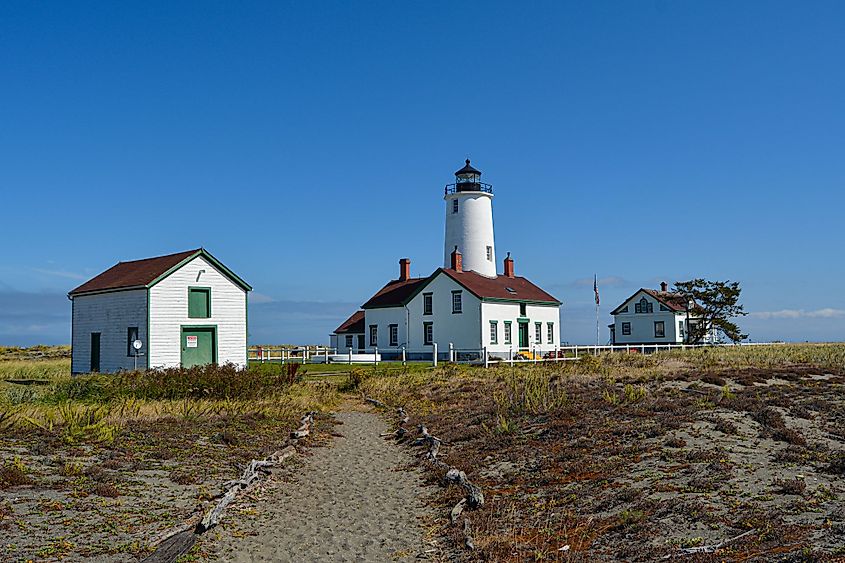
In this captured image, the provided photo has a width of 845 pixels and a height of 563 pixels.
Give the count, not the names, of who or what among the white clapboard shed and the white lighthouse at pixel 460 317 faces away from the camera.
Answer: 0

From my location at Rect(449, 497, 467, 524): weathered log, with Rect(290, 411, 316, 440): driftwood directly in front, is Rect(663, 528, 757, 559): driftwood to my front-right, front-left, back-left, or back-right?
back-right

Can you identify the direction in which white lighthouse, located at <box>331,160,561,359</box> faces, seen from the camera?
facing the viewer and to the right of the viewer

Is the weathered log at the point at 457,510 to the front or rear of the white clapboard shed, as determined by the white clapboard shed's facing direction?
to the front

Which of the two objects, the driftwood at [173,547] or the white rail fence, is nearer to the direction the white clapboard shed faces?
the driftwood

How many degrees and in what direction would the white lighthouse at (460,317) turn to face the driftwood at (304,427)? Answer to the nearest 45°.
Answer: approximately 45° to its right

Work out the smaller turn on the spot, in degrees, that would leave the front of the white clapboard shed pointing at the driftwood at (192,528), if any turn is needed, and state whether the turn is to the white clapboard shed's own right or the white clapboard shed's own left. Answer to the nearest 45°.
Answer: approximately 45° to the white clapboard shed's own right

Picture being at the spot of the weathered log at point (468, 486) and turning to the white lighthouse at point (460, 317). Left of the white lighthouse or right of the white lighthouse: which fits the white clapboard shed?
left

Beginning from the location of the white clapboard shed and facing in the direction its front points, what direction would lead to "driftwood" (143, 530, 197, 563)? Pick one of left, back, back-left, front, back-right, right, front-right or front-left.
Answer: front-right

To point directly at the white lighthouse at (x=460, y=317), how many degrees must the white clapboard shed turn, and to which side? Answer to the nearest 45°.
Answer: approximately 90° to its left

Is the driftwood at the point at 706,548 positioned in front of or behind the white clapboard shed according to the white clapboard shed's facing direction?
in front

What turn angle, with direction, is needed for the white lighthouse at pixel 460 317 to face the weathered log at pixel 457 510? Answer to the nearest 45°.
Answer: approximately 45° to its right

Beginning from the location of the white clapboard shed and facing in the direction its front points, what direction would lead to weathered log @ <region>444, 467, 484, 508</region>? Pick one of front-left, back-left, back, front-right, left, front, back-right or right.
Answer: front-right
